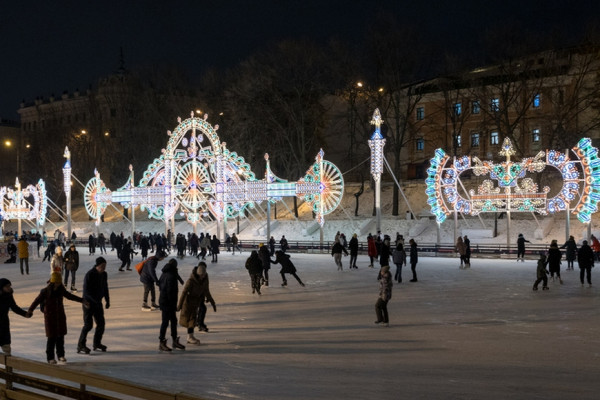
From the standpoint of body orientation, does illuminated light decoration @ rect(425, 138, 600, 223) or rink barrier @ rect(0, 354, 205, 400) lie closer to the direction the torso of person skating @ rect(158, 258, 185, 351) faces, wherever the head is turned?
the illuminated light decoration

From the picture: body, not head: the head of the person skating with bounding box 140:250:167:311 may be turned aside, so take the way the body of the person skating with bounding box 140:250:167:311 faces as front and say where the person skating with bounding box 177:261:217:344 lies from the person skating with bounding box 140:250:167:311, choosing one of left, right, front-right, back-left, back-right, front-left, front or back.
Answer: right

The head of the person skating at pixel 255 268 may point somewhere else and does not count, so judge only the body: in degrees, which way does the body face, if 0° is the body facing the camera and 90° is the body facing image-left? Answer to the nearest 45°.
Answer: approximately 180°

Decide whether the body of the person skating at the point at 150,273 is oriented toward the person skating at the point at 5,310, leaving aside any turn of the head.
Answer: no

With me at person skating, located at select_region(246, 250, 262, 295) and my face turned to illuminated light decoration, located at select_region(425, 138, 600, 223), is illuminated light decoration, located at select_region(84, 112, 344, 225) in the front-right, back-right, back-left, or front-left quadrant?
front-left

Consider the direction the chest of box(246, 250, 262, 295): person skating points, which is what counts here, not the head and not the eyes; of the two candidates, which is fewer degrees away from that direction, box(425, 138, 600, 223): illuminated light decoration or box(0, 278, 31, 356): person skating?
the illuminated light decoration

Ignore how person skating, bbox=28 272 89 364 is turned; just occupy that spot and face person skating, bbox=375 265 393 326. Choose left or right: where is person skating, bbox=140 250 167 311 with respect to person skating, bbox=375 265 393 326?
left
